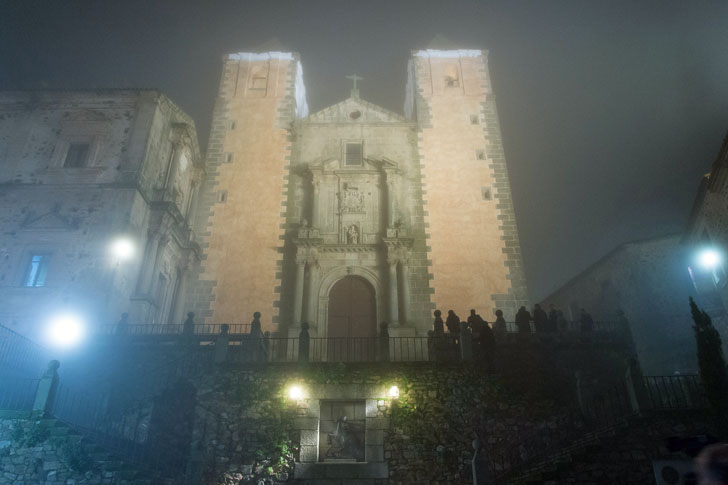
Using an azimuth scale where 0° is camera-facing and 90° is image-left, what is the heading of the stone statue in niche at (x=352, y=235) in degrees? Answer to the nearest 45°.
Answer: approximately 0°

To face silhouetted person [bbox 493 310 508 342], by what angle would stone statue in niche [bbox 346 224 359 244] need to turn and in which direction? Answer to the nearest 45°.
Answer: approximately 45° to its left

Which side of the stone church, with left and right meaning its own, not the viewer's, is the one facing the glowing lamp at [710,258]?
left

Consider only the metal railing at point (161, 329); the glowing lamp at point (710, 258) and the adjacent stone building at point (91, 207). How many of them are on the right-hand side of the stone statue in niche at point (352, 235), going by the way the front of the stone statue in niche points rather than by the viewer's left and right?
2
